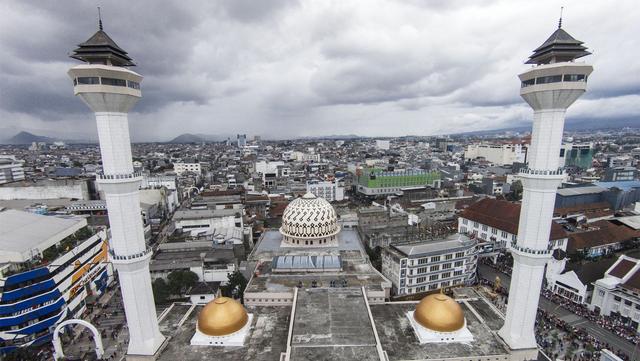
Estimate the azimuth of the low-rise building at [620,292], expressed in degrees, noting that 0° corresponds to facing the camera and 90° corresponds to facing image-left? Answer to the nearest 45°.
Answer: approximately 45°

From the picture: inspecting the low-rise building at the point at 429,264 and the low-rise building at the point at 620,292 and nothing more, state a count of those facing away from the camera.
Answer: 0

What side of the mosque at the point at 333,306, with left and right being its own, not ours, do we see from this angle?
front

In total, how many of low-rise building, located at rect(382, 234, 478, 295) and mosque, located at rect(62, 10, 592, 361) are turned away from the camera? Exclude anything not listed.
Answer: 0

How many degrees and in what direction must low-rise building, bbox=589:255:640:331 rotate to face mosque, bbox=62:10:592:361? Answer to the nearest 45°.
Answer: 0° — it already faces it

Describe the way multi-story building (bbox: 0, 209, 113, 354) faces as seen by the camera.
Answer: facing the viewer and to the right of the viewer

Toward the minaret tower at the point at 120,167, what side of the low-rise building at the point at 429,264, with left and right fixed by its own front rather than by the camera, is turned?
right

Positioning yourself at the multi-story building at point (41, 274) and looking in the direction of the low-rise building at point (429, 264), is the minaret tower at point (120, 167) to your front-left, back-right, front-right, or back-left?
front-right

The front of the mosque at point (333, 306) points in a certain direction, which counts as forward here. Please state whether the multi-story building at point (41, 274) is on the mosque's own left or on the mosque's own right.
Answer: on the mosque's own right

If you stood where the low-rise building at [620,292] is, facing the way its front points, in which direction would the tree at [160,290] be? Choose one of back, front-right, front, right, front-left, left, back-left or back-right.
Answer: front

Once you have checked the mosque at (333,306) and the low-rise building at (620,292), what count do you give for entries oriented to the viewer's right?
0

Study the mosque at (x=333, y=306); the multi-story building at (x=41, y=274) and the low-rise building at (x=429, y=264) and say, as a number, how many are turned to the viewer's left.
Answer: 0

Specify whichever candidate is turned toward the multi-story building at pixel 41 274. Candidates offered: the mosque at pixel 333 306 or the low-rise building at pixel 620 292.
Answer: the low-rise building

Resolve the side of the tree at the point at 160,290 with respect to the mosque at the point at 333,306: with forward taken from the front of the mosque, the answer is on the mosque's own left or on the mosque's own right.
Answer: on the mosque's own right
